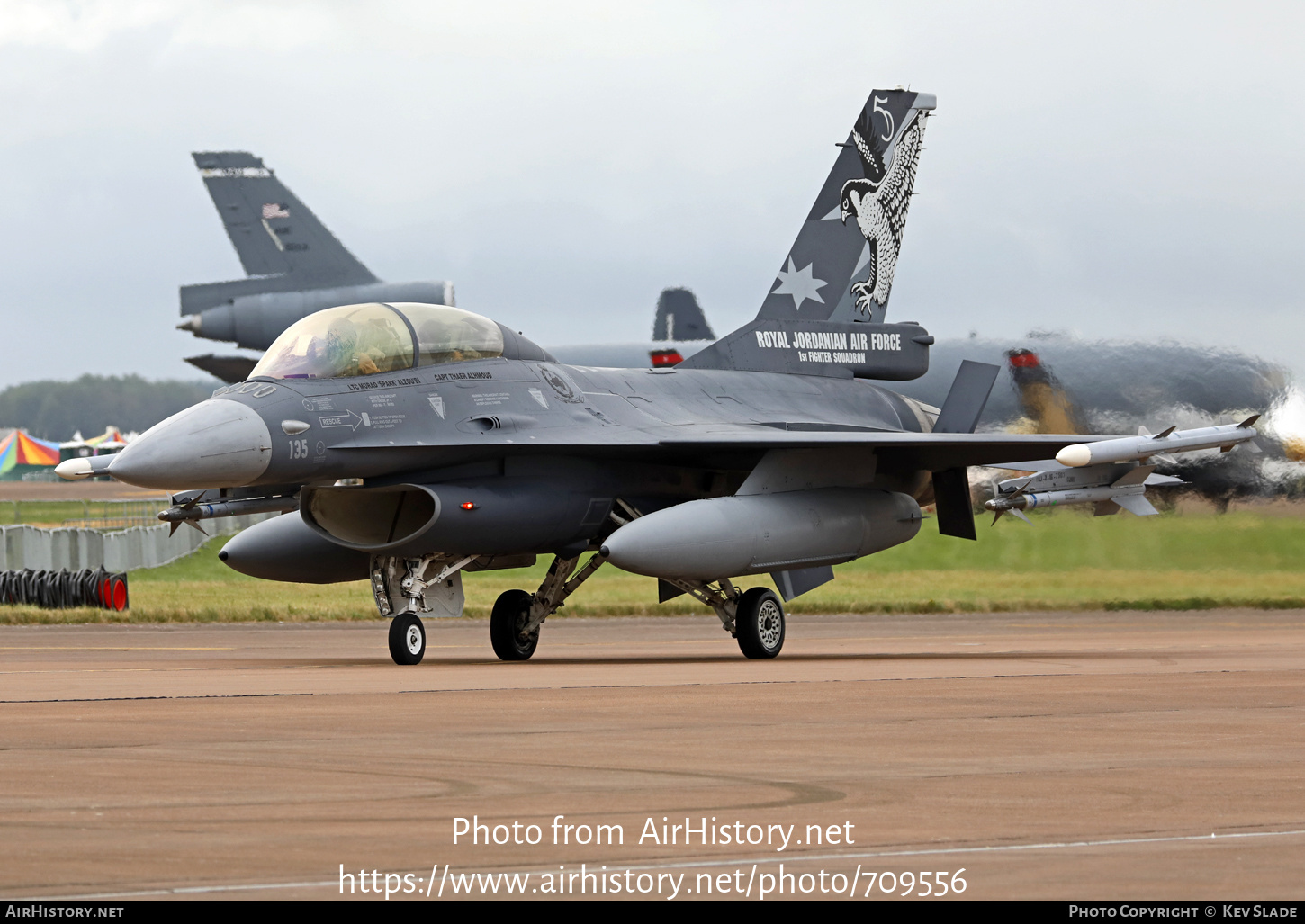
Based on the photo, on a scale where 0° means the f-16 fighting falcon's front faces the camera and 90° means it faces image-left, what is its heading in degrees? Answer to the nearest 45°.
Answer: approximately 45°

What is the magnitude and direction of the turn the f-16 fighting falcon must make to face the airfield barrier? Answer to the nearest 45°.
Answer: approximately 90° to its right
